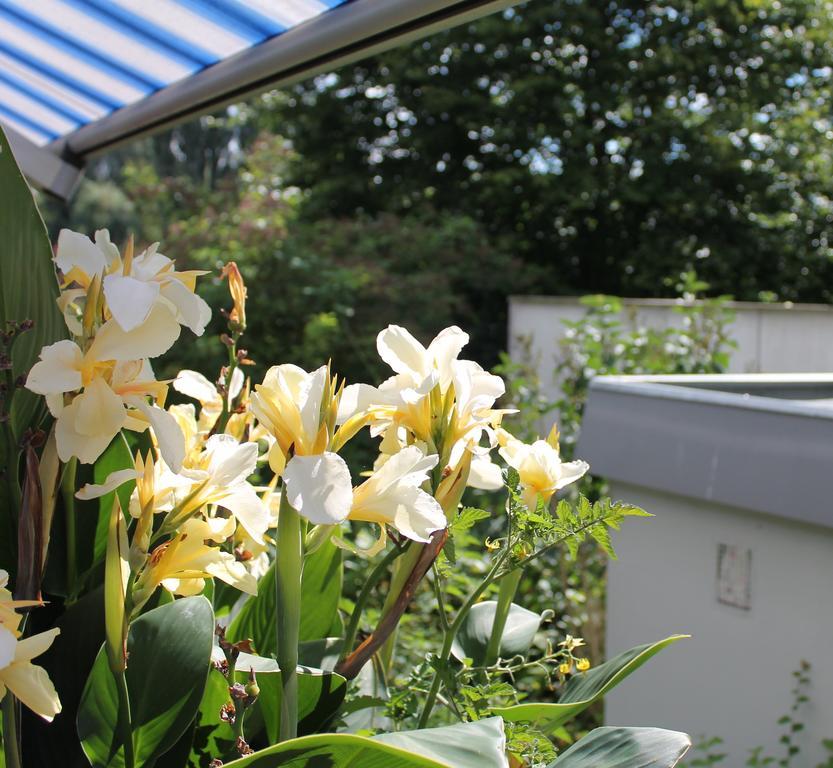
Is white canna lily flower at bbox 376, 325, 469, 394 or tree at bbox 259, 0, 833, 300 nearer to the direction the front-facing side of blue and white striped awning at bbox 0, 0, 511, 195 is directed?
the tree

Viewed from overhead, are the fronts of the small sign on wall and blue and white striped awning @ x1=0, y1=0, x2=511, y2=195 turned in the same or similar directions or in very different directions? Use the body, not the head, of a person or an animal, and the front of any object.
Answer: very different directions

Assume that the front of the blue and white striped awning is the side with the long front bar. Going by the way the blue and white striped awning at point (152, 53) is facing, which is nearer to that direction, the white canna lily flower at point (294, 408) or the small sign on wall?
the small sign on wall

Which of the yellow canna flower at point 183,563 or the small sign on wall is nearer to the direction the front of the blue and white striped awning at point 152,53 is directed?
the small sign on wall

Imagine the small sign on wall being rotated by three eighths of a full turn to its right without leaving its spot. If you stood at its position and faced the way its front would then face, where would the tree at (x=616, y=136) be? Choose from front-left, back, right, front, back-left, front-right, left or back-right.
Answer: front

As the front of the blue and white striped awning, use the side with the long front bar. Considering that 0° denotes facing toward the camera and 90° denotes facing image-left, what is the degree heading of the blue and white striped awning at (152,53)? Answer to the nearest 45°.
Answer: approximately 225°

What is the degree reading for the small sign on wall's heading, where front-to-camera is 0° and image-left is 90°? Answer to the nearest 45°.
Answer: approximately 45°
